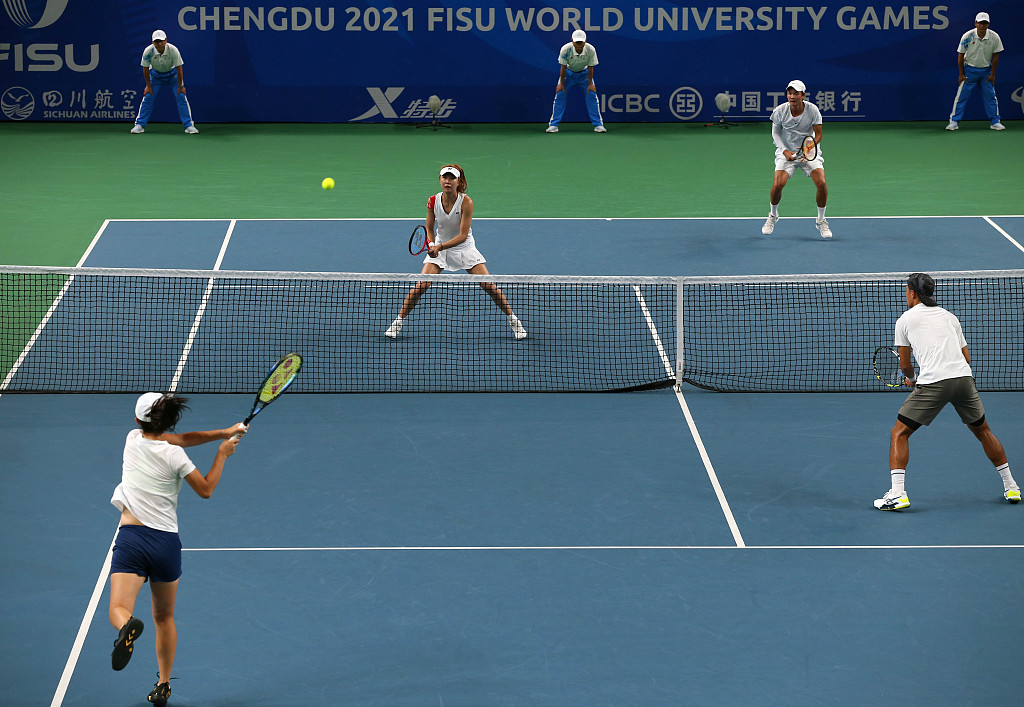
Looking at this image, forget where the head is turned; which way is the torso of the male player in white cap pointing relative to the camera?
toward the camera

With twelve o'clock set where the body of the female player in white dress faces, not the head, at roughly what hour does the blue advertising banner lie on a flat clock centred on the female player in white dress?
The blue advertising banner is roughly at 6 o'clock from the female player in white dress.

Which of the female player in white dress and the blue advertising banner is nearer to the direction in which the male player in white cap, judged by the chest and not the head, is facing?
the female player in white dress

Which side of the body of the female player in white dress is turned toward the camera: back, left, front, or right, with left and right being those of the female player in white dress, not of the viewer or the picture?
front

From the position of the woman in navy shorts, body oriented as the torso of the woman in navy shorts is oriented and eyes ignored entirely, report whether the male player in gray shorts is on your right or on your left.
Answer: on your right

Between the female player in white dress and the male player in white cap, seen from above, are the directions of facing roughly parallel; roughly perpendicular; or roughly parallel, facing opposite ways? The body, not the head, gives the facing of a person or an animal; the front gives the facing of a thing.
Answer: roughly parallel

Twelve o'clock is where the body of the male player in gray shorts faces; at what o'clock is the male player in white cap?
The male player in white cap is roughly at 1 o'clock from the male player in gray shorts.

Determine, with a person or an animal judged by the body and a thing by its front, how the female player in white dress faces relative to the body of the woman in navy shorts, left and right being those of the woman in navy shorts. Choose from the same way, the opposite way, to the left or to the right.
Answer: the opposite way

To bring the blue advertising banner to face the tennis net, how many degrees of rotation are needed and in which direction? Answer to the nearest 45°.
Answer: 0° — it already faces it

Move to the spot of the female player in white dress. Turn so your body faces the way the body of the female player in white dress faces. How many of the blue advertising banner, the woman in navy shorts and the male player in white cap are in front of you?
1

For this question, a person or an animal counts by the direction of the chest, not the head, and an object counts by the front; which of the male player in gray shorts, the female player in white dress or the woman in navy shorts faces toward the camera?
the female player in white dress

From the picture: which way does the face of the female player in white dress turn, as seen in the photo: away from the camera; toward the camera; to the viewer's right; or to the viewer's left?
toward the camera

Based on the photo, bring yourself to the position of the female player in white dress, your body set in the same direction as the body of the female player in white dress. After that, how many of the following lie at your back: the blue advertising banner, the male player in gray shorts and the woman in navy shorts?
1

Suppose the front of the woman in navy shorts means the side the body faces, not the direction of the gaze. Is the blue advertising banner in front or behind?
in front

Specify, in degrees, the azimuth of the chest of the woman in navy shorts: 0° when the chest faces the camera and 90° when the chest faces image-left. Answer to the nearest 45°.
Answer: approximately 180°

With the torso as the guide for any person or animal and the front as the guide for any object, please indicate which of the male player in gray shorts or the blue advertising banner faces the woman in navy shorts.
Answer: the blue advertising banner
